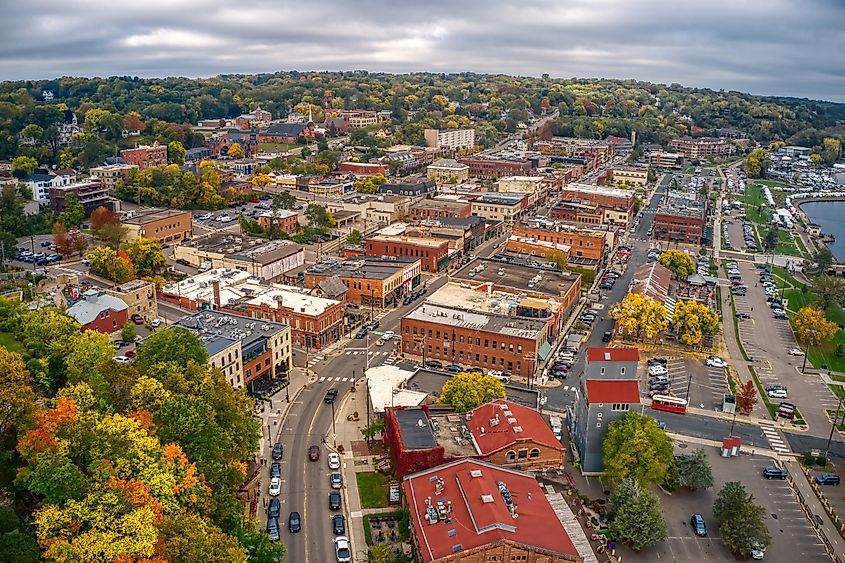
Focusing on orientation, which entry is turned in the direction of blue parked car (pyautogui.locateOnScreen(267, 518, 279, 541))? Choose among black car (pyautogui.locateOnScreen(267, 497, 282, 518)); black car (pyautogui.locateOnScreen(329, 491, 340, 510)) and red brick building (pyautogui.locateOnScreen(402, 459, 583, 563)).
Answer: black car (pyautogui.locateOnScreen(267, 497, 282, 518))

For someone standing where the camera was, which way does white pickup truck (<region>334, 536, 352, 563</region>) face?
facing away from the viewer

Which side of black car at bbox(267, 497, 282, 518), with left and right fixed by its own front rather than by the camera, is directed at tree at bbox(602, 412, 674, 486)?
left

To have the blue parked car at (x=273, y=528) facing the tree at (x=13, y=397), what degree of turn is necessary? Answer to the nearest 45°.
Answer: approximately 90° to its right

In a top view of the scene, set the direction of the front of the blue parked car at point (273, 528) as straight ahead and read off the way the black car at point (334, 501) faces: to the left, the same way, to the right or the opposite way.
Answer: the opposite way

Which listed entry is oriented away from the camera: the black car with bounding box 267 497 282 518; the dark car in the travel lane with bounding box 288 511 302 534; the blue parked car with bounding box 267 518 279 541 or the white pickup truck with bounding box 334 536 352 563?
the white pickup truck

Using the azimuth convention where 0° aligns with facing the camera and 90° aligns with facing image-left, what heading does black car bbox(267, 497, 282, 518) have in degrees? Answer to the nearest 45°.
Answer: approximately 0°

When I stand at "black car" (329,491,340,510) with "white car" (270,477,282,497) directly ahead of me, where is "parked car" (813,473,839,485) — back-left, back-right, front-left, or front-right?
back-right

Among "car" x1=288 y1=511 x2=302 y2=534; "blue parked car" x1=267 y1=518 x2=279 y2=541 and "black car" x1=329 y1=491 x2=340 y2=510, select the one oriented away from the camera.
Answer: "black car" x1=329 y1=491 x2=340 y2=510

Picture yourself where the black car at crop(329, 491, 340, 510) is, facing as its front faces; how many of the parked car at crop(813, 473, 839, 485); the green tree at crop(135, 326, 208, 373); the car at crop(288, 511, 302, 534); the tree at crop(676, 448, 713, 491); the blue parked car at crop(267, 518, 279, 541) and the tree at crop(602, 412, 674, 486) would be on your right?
3
